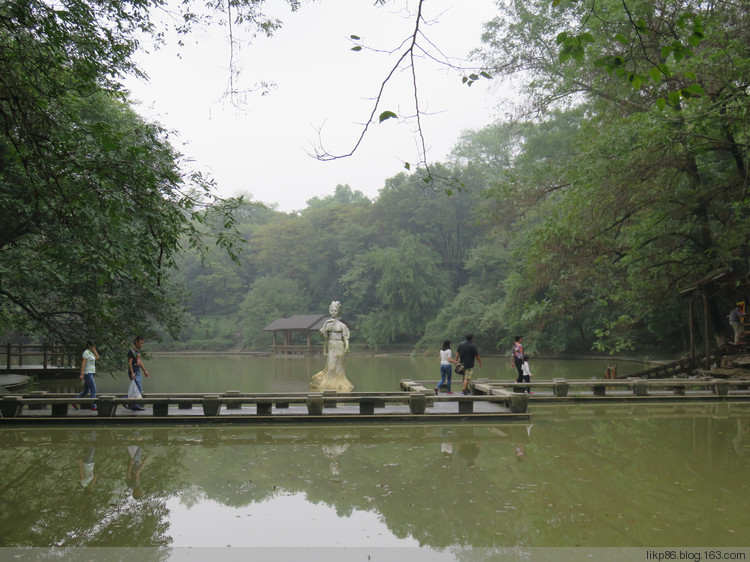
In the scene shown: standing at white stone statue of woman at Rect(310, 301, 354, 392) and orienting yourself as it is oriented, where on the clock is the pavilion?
The pavilion is roughly at 6 o'clock from the white stone statue of woman.

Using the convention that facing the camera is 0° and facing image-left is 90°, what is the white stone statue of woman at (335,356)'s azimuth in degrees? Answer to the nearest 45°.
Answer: approximately 0°

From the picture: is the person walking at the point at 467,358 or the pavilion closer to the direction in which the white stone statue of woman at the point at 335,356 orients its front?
the person walking

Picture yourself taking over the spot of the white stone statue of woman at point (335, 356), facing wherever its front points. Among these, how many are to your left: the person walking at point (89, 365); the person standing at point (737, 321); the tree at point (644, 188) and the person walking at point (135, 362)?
2

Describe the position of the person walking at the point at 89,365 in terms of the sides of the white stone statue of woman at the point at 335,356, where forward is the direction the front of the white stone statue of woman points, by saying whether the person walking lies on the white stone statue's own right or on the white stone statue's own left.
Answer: on the white stone statue's own right

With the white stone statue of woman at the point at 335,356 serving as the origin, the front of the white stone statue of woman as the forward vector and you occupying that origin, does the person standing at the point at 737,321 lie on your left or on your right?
on your left

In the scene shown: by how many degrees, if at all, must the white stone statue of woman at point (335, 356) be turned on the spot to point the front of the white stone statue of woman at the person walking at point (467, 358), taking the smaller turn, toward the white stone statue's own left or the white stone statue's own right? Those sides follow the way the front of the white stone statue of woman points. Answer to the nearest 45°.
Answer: approximately 45° to the white stone statue's own left

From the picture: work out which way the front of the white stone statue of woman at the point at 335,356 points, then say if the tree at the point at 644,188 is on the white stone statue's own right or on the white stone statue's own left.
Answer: on the white stone statue's own left

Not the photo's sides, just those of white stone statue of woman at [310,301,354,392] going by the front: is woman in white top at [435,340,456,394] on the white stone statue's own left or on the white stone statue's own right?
on the white stone statue's own left
